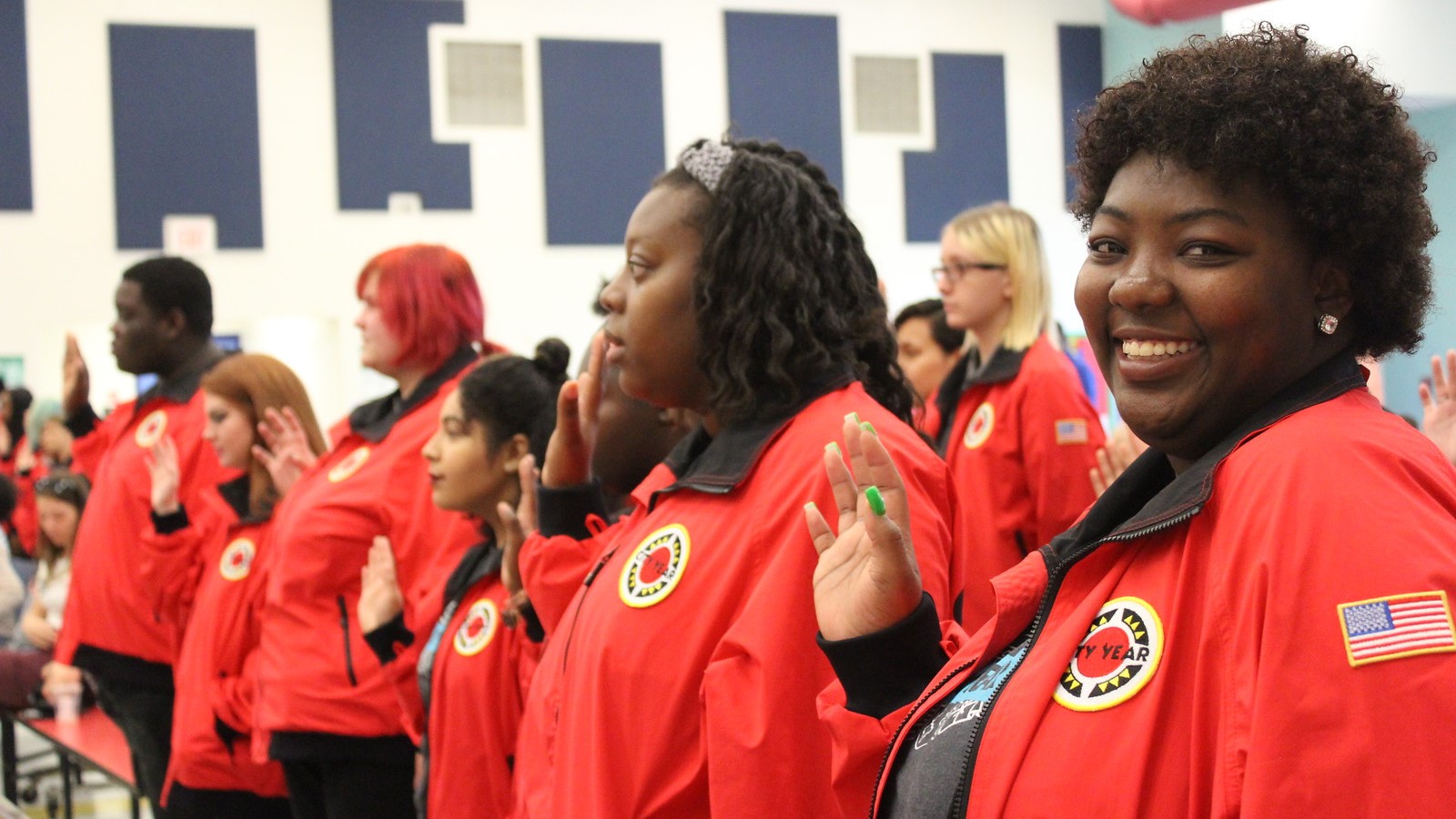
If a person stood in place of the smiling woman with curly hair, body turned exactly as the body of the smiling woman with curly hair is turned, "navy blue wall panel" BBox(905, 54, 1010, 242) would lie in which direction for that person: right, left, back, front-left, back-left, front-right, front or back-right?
back-right

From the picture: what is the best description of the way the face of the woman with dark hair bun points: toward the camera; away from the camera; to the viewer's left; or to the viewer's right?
to the viewer's left

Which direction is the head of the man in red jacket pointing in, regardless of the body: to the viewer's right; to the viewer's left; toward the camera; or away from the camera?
to the viewer's left

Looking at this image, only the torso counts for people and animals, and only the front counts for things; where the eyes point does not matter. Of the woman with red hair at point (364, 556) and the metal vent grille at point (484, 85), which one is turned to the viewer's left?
the woman with red hair

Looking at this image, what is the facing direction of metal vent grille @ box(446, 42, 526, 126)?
toward the camera

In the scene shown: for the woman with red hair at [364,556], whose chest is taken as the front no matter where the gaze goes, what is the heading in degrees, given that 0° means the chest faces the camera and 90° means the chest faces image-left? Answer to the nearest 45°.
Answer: approximately 90°

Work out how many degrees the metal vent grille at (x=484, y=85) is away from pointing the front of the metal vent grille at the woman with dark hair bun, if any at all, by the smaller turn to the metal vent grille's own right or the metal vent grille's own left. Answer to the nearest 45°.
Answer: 0° — it already faces them

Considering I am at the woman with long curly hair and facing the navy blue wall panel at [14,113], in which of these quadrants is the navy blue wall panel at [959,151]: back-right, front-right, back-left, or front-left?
front-right

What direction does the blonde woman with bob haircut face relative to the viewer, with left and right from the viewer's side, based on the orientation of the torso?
facing the viewer and to the left of the viewer

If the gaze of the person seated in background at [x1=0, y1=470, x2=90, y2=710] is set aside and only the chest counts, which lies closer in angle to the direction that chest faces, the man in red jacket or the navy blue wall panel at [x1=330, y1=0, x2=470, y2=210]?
the man in red jacket

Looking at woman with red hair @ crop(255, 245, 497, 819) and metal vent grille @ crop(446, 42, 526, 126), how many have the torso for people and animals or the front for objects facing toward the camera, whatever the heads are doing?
1

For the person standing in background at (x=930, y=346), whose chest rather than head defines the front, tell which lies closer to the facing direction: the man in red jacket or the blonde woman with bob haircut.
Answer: the man in red jacket

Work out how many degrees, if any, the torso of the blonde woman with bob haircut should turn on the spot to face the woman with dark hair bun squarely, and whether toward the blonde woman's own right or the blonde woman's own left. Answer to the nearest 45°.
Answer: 0° — they already face them

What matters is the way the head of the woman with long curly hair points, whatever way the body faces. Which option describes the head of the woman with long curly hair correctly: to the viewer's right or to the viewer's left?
to the viewer's left
